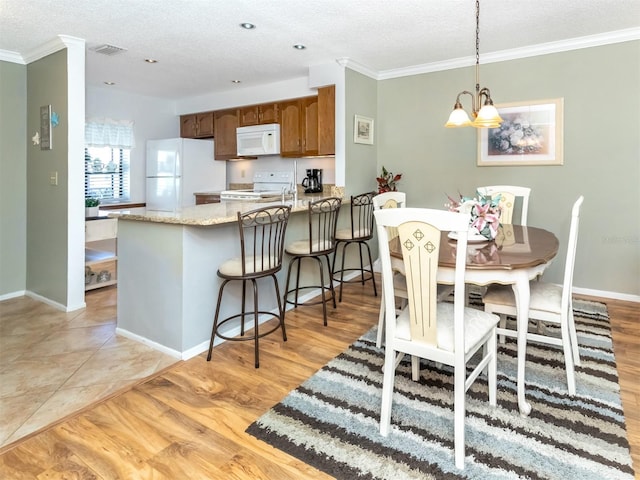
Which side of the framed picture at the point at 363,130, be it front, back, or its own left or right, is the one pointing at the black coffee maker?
back

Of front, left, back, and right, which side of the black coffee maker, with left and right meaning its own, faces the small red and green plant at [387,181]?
left

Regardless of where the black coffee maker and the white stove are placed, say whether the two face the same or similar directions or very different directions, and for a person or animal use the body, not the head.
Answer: same or similar directions

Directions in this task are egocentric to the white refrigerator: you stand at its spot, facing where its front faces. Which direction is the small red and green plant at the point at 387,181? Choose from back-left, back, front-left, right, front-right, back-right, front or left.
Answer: left

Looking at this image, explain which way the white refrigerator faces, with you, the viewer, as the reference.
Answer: facing the viewer and to the left of the viewer

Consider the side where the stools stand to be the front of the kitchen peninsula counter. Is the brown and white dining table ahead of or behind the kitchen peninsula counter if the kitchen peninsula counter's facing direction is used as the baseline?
ahead

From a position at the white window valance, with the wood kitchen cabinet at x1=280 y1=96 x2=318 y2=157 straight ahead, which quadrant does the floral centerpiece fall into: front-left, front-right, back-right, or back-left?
front-right

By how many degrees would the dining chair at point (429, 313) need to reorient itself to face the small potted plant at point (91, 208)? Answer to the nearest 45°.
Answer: approximately 90° to its left

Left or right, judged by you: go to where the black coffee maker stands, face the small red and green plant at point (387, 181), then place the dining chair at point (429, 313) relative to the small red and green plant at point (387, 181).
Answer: right

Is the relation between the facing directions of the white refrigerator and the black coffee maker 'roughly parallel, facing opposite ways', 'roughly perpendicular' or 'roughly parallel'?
roughly parallel
